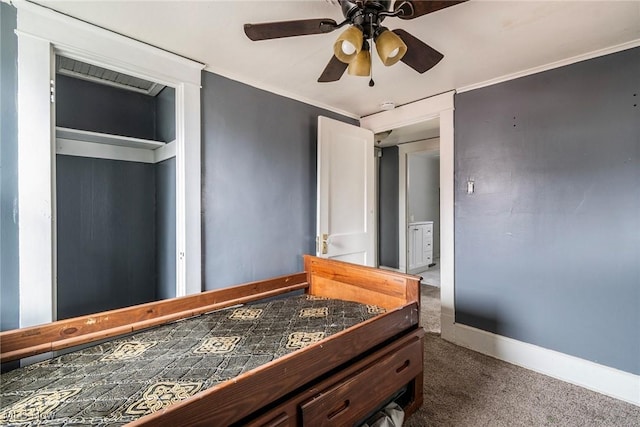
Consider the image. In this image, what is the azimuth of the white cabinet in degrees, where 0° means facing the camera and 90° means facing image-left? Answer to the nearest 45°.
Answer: approximately 315°

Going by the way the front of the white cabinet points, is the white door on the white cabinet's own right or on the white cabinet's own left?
on the white cabinet's own right

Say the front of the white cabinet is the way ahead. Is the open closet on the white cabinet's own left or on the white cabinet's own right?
on the white cabinet's own right
